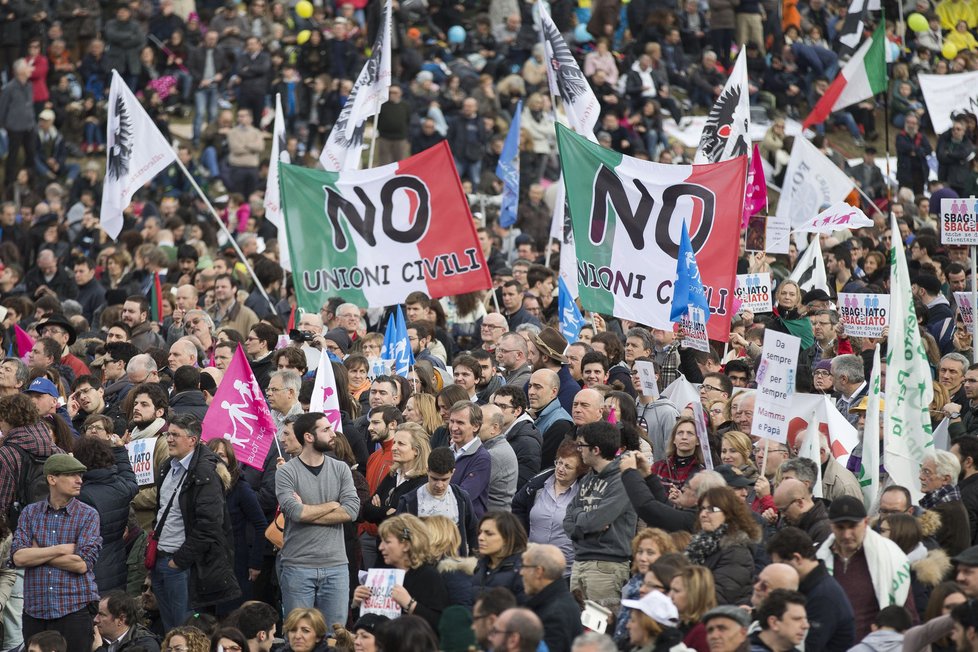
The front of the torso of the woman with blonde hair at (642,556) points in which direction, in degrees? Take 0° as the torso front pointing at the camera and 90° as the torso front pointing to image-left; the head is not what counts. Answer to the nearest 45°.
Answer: approximately 45°

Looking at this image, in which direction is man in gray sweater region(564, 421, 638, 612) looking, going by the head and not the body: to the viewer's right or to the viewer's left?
to the viewer's left

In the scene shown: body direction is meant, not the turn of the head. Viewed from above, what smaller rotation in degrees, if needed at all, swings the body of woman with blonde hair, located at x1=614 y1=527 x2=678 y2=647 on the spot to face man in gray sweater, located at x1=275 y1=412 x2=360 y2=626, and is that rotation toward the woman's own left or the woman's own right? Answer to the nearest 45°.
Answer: approximately 90° to the woman's own right

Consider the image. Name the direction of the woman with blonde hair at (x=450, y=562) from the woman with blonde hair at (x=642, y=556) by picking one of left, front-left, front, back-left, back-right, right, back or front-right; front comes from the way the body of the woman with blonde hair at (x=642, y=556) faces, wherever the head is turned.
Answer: front-right

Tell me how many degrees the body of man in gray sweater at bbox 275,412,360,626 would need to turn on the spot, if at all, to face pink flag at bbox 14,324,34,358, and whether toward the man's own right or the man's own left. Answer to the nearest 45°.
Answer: approximately 135° to the man's own right

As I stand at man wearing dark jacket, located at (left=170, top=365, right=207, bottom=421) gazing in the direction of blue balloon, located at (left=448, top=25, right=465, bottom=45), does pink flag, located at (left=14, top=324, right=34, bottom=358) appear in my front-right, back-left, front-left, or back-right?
front-left

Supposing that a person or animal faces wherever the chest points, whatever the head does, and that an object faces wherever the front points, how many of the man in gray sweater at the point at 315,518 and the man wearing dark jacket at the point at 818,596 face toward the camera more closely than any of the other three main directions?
1

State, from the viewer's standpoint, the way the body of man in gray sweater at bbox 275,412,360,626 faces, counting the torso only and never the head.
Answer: toward the camera
